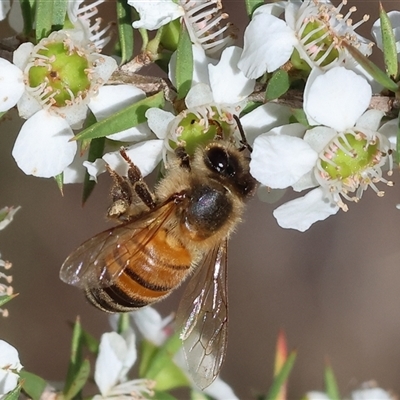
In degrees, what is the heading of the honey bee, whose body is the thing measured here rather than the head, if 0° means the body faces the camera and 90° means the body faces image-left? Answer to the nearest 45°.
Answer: approximately 225°
